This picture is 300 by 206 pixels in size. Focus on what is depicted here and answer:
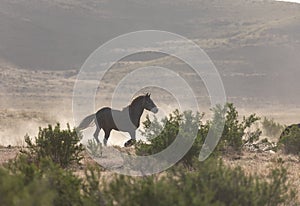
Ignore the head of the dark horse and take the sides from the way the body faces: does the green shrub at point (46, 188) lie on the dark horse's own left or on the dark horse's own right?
on the dark horse's own right

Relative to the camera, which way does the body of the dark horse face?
to the viewer's right

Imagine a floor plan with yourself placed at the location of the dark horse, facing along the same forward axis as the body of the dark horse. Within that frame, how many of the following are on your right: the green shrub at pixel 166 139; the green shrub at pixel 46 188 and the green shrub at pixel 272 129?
2

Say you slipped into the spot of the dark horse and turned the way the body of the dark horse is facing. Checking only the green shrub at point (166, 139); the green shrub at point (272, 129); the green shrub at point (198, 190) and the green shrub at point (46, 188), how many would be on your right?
3

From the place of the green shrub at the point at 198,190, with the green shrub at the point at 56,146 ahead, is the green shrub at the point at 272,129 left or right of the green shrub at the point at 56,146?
right

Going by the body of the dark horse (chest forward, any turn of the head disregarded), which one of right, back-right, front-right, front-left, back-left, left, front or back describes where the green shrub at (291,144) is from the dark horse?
front

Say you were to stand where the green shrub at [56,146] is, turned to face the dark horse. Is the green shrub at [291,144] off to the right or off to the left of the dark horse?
right

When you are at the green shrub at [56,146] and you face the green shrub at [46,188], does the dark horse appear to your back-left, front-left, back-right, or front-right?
back-left

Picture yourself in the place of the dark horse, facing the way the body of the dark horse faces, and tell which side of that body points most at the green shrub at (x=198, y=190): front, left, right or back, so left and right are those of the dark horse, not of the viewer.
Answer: right

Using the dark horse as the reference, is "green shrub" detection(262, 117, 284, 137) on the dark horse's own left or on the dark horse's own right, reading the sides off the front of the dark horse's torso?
on the dark horse's own left
